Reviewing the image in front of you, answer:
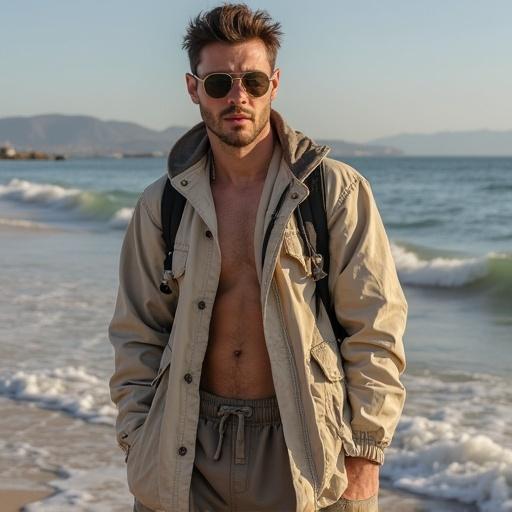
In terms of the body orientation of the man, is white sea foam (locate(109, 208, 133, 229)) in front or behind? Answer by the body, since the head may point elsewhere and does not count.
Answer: behind

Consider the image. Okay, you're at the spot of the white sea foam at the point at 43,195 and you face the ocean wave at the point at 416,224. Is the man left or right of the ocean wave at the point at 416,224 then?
right

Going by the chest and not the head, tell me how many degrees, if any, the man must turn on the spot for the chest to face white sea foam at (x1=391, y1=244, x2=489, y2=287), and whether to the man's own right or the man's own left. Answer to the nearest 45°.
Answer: approximately 180°

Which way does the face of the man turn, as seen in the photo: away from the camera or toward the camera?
toward the camera

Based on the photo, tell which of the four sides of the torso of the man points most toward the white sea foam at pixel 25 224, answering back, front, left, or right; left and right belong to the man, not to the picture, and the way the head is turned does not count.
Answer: back

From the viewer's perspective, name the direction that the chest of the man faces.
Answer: toward the camera

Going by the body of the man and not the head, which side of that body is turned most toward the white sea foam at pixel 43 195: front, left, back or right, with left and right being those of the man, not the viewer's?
back

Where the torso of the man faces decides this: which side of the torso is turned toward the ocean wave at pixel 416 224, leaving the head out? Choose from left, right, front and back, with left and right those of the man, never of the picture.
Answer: back

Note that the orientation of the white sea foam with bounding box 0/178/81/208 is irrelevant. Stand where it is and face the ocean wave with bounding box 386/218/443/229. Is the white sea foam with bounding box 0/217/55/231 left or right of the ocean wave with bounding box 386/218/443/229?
right

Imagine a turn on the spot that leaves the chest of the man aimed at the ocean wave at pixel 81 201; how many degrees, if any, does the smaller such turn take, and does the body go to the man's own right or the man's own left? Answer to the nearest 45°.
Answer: approximately 180°
